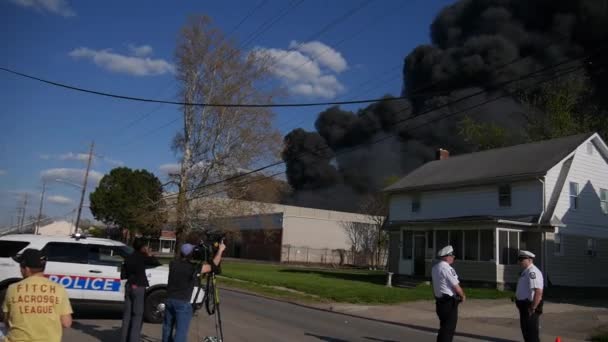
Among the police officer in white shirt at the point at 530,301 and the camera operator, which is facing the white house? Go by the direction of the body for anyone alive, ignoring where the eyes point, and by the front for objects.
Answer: the camera operator

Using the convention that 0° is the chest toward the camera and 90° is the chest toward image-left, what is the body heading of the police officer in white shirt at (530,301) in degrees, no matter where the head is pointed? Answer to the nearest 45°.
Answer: approximately 45°

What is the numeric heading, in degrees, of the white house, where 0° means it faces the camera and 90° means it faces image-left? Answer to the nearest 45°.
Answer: approximately 45°

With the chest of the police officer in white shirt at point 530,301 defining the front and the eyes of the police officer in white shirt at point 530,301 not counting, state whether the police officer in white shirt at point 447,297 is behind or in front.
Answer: in front

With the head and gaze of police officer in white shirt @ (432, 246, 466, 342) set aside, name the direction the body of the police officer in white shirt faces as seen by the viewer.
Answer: to the viewer's right

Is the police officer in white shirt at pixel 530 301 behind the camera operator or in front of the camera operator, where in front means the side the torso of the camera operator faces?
in front

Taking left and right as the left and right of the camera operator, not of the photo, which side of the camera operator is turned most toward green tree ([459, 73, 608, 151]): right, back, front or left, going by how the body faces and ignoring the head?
front

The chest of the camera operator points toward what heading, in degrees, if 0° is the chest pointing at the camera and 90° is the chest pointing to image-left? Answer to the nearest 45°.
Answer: approximately 225°

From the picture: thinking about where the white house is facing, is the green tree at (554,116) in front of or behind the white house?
behind

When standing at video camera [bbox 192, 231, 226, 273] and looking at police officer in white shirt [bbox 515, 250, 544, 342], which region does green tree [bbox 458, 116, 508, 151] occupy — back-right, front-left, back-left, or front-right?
front-left

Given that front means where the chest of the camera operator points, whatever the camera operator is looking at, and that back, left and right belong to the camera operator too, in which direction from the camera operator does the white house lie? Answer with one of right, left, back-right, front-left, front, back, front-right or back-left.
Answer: front

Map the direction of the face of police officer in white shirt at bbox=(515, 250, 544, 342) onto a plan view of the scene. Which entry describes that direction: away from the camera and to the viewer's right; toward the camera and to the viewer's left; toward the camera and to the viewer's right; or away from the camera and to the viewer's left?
toward the camera and to the viewer's left
